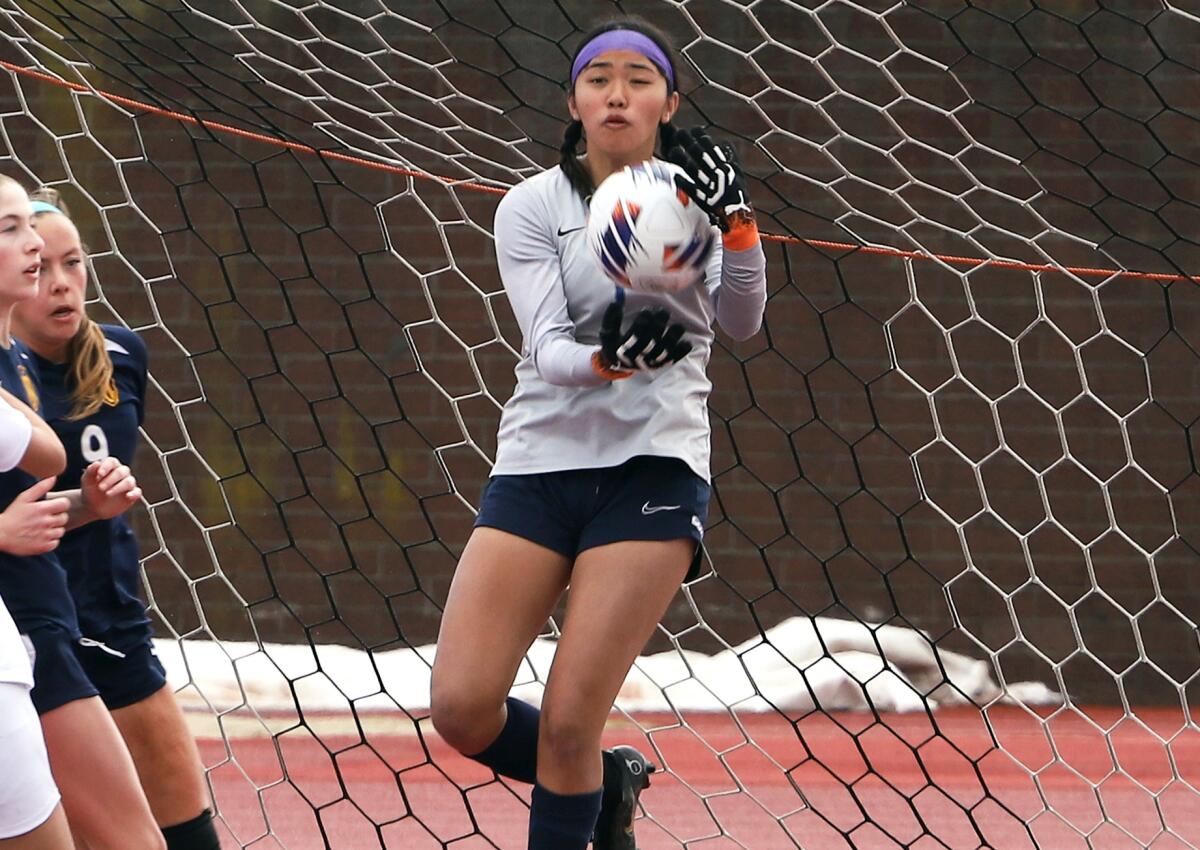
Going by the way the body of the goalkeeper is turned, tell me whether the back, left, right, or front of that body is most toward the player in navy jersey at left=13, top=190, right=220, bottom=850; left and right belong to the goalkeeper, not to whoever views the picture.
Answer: right

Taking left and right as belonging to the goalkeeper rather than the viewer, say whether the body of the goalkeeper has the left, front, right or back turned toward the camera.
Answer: front

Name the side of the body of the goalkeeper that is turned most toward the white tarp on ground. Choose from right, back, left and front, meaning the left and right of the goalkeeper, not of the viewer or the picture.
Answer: back

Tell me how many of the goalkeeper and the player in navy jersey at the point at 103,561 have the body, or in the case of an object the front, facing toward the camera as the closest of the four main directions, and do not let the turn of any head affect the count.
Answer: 2

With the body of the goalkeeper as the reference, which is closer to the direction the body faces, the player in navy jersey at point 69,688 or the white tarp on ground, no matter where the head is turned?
the player in navy jersey

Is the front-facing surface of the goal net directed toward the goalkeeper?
yes
